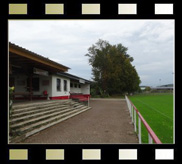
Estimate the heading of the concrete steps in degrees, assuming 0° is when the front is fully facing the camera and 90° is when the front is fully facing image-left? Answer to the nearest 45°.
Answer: approximately 315°
